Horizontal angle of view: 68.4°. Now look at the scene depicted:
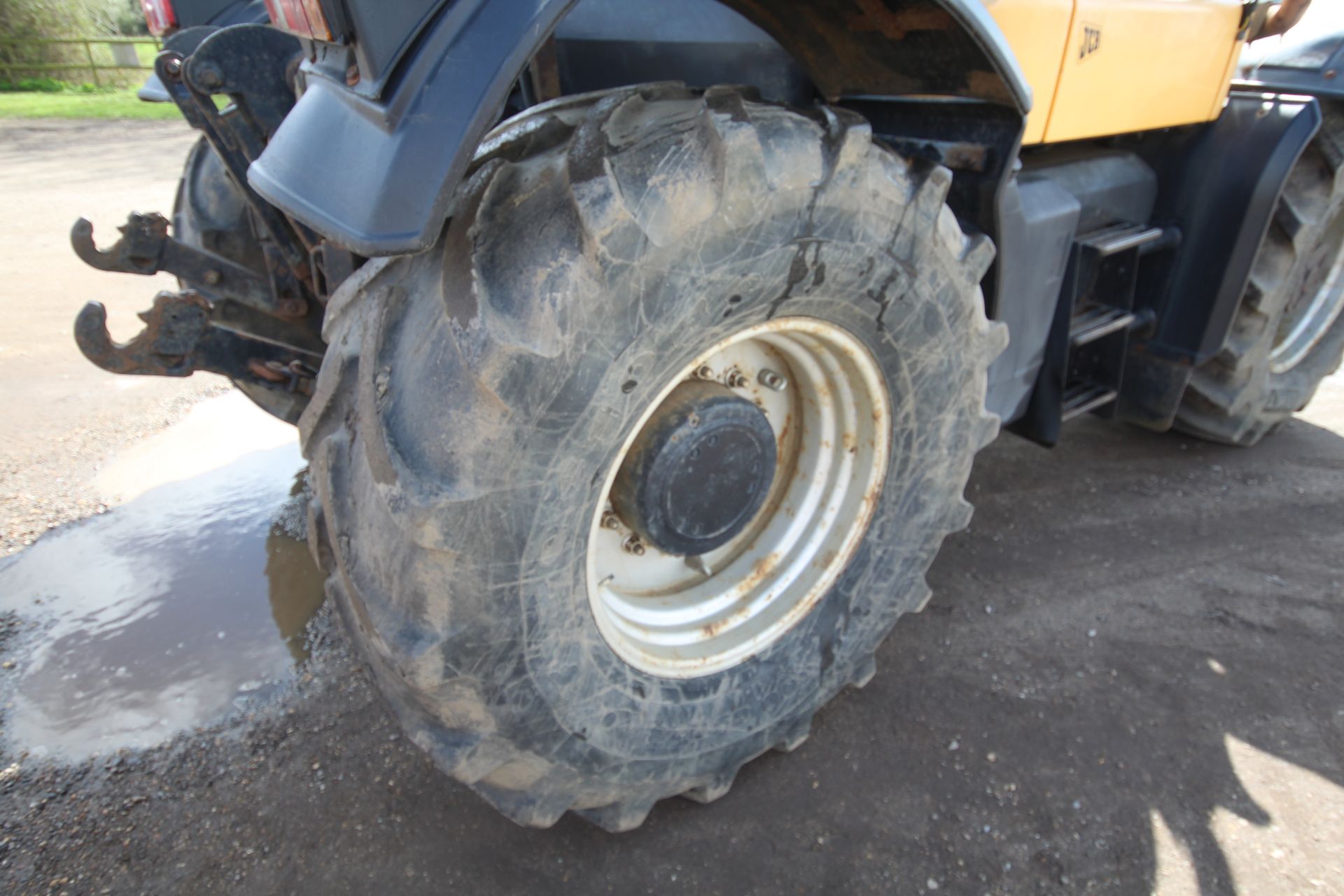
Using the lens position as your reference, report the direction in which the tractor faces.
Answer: facing away from the viewer and to the right of the viewer
